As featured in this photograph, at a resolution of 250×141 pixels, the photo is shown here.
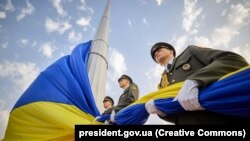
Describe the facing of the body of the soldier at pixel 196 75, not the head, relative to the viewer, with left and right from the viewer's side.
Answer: facing the viewer and to the left of the viewer

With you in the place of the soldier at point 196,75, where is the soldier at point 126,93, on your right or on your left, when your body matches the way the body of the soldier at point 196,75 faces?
on your right

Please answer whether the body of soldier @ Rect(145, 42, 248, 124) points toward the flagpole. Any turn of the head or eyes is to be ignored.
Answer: no
